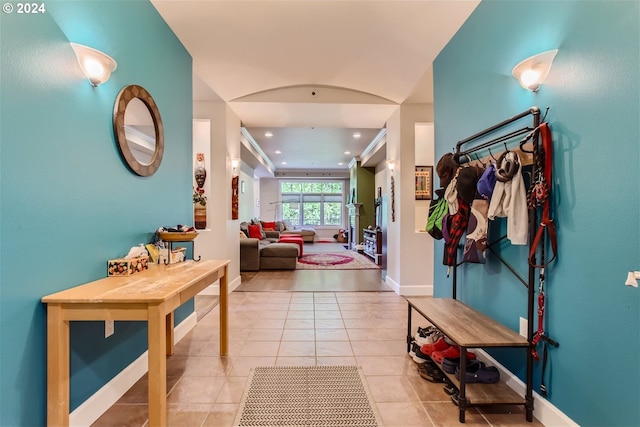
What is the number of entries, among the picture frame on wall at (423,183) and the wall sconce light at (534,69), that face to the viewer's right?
0

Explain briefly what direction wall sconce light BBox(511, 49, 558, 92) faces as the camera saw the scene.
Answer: facing the viewer and to the left of the viewer

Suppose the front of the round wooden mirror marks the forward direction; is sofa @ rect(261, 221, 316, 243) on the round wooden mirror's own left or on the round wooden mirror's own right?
on the round wooden mirror's own left

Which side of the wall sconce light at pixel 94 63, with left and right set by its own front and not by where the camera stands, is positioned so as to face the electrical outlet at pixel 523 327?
front

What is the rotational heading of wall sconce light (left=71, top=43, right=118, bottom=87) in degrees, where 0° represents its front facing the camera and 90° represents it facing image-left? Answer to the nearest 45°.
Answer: approximately 315°

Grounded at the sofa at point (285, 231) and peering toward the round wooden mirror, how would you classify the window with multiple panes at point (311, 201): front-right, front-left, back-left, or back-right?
back-left

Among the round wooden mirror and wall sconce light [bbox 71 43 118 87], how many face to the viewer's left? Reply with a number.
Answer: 0

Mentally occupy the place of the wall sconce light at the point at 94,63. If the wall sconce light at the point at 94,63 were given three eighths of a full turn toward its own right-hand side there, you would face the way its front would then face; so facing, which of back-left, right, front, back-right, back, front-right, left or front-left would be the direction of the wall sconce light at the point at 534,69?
back-left

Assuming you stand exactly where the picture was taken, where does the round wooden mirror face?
facing the viewer and to the right of the viewer

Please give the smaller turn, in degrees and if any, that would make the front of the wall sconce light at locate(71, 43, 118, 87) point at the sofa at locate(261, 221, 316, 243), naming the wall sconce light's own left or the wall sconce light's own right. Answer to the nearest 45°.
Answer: approximately 90° to the wall sconce light's own left
